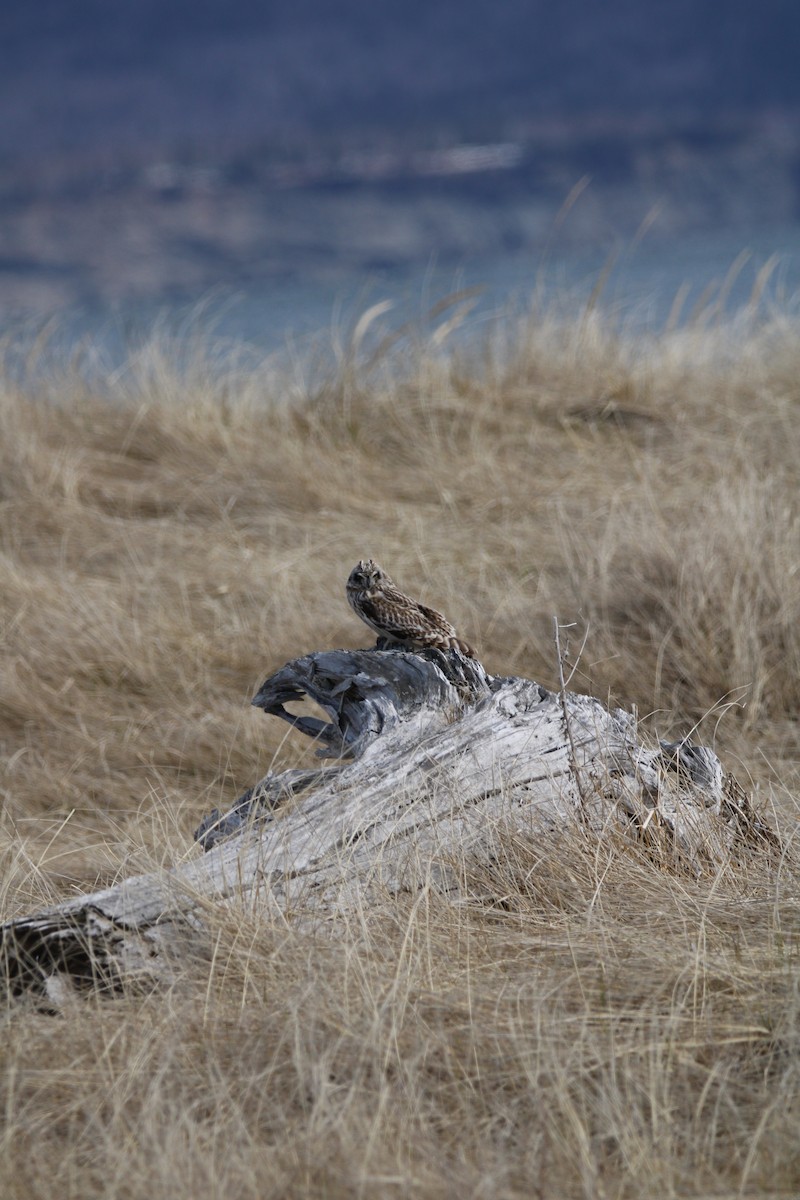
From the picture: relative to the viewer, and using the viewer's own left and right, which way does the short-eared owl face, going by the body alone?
facing to the left of the viewer
